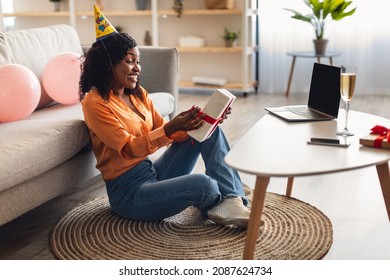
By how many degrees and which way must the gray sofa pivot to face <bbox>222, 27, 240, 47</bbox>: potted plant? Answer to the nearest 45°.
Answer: approximately 90° to its left

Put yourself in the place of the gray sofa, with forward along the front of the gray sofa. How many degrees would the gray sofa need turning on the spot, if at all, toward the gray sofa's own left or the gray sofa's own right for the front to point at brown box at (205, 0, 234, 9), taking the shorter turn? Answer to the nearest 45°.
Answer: approximately 90° to the gray sofa's own left

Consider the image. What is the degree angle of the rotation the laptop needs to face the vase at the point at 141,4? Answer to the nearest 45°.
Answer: approximately 90° to its right

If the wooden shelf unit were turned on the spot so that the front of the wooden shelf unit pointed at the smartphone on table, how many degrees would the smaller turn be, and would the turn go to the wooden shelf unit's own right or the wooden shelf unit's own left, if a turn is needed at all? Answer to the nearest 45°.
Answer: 0° — it already faces it

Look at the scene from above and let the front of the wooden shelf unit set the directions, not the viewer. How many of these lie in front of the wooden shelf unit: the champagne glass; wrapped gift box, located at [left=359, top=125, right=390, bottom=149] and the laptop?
3

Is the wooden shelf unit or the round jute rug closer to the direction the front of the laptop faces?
the round jute rug

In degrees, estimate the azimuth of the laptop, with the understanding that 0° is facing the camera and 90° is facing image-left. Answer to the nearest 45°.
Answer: approximately 45°
